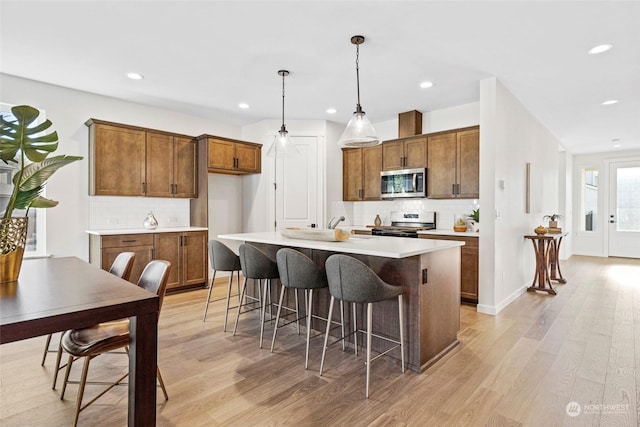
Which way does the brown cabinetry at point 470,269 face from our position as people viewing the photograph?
facing the viewer and to the left of the viewer

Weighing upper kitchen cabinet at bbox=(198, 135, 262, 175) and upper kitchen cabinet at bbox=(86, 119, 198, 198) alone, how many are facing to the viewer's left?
0

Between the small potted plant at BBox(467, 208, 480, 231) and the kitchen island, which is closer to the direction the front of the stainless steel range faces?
the kitchen island

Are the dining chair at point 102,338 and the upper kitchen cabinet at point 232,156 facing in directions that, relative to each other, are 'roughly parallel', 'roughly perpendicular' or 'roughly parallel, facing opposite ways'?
roughly perpendicular

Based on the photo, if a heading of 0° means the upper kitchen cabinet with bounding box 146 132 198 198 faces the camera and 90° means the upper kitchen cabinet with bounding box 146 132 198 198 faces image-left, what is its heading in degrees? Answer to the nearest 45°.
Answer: approximately 315°

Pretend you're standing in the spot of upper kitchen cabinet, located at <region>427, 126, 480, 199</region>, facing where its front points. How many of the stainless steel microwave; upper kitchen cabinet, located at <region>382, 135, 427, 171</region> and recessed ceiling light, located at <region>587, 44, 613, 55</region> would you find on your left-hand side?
1

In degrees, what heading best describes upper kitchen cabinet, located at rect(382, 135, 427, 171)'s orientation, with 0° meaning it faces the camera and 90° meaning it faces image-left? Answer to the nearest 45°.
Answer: approximately 45°

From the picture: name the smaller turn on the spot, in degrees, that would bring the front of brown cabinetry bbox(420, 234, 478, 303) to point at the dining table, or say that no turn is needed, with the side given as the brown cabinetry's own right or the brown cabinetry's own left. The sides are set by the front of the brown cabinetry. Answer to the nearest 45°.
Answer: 0° — it already faces it

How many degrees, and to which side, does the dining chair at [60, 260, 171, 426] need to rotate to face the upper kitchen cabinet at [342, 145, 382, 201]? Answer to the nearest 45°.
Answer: approximately 180°
